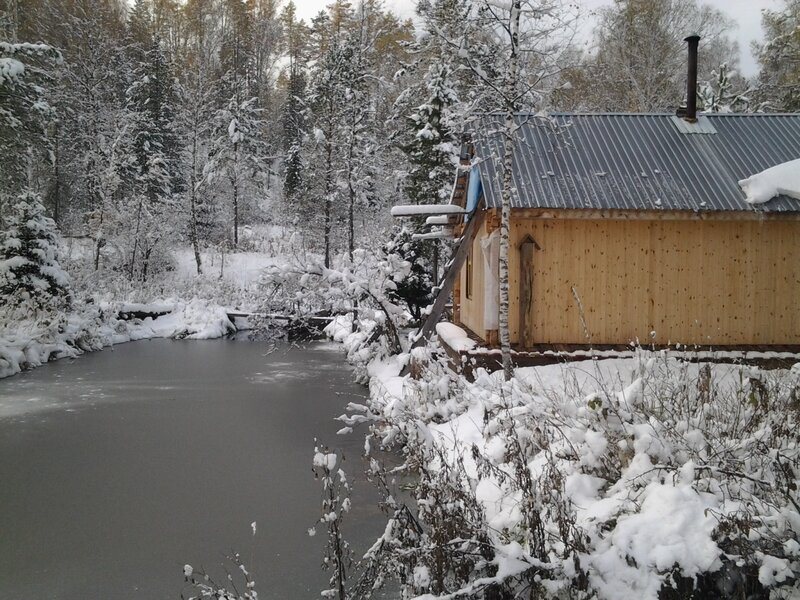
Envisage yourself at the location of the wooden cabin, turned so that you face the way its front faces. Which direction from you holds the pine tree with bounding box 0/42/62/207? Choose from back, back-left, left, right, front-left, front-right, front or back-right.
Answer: front

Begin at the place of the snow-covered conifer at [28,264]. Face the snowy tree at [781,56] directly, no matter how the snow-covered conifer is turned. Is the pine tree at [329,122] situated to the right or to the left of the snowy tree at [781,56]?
left

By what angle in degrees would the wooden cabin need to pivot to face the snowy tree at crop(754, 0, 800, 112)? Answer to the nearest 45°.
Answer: approximately 90° to its right

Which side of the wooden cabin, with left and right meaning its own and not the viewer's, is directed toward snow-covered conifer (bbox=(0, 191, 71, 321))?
front

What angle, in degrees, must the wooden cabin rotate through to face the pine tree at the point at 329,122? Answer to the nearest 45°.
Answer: approximately 45° to its right

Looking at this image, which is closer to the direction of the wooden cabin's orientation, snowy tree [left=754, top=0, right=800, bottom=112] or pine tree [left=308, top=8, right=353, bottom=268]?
the pine tree

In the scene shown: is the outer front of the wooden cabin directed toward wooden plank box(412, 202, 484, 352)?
yes

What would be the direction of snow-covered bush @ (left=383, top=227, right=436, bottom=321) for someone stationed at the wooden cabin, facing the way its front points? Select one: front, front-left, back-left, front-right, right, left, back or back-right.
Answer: front-right

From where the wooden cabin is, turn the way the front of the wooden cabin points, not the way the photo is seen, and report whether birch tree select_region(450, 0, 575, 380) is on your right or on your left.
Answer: on your left

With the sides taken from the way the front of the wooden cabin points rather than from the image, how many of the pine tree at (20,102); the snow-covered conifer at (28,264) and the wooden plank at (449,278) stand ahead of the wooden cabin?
3

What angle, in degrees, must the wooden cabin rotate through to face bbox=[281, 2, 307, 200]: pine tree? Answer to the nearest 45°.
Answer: approximately 45° to its right

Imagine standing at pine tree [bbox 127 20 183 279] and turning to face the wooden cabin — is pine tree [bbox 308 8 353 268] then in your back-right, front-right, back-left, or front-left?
front-left

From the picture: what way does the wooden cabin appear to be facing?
to the viewer's left
